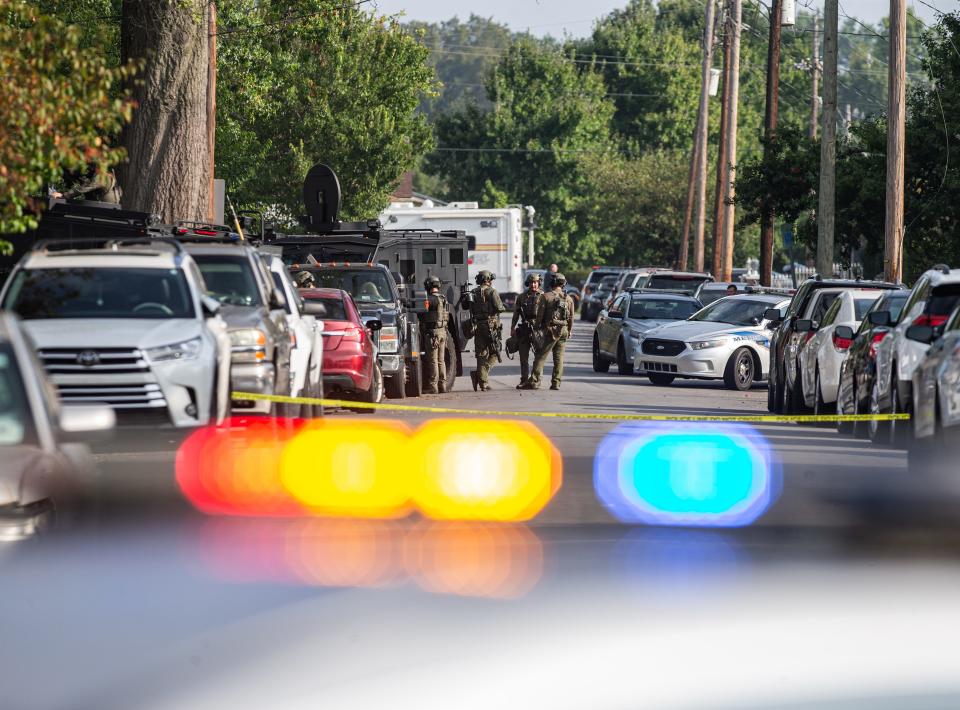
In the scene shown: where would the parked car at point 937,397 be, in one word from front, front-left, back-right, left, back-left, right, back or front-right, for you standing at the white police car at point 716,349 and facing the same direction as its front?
front-left

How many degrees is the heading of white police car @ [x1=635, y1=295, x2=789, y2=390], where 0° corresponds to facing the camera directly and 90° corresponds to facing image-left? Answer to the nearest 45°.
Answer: approximately 45°

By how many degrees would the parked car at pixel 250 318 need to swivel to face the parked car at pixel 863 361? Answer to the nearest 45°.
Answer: approximately 90° to its left

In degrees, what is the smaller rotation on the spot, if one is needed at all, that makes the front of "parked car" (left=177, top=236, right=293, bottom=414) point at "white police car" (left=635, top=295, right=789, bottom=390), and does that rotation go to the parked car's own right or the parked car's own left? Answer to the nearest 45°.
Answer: approximately 135° to the parked car's own left

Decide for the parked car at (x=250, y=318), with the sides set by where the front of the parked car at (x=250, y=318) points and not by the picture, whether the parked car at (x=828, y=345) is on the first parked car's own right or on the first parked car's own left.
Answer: on the first parked car's own left

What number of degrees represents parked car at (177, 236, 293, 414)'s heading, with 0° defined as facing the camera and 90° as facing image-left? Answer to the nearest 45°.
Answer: approximately 0°

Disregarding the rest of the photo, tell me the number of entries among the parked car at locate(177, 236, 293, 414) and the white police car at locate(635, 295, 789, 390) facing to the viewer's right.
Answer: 0

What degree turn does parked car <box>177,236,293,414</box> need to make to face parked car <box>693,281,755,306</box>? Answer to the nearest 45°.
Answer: approximately 135° to its left

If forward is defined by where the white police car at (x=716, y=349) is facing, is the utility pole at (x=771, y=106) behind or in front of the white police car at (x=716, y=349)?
behind

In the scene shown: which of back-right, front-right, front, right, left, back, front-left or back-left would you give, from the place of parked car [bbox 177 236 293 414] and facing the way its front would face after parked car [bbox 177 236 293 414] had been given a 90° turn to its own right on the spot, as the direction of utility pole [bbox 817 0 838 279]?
back-right

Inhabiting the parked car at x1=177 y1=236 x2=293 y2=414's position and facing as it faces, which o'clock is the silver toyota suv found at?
The silver toyota suv is roughly at 1 o'clock from the parked car.
